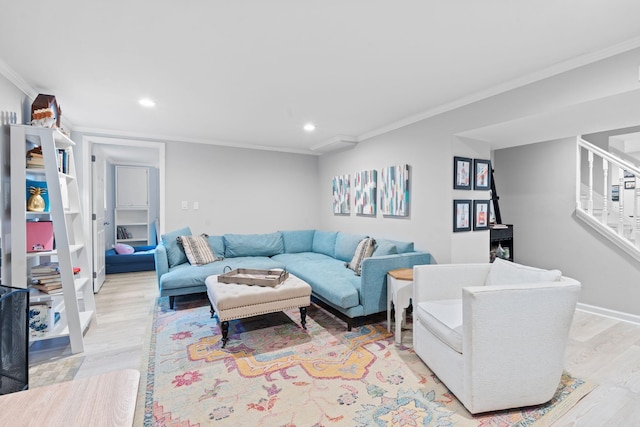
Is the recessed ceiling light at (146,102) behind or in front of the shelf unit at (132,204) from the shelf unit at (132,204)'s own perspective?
in front

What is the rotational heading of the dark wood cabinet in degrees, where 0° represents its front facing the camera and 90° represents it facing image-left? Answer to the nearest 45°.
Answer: approximately 0°

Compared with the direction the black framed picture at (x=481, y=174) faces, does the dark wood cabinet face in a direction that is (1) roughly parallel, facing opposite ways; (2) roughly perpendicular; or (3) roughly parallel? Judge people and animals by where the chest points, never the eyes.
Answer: roughly parallel

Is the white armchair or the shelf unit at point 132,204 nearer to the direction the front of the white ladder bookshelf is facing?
the white armchair

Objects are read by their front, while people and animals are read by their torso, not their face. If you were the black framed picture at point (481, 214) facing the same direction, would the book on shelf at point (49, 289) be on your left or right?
on your right

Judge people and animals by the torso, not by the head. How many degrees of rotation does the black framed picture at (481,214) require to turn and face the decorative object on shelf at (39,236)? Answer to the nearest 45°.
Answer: approximately 45° to its right

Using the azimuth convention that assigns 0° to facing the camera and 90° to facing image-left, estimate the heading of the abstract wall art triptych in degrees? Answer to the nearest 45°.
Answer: approximately 45°

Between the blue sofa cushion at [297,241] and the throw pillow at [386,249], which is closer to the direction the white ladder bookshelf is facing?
the throw pillow

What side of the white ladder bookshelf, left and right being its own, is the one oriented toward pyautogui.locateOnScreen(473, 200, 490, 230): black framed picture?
front

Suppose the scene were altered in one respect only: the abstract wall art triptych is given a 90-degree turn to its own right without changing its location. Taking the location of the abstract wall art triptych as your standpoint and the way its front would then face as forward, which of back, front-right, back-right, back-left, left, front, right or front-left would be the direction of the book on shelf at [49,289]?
left

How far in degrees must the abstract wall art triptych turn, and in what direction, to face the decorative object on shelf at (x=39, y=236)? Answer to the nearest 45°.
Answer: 0° — it already faces it

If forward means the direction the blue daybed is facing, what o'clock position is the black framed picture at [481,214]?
The black framed picture is roughly at 11 o'clock from the blue daybed.

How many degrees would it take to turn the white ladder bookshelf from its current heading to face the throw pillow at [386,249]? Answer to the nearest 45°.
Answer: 0° — it already faces it

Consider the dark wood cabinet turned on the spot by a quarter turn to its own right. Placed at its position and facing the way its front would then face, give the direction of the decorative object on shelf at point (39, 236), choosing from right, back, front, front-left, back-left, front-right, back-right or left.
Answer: front-left

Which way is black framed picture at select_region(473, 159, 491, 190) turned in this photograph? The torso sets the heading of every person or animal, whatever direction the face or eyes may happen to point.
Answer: toward the camera

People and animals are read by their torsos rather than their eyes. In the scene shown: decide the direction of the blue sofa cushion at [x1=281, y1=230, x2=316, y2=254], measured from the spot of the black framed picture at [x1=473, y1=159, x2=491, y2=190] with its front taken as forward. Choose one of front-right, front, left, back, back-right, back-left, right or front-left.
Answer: right

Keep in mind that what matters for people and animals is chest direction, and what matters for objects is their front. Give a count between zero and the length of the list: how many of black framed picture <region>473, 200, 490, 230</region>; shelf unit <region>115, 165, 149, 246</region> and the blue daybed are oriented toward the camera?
3
